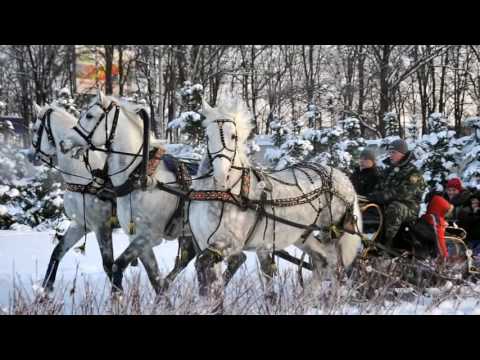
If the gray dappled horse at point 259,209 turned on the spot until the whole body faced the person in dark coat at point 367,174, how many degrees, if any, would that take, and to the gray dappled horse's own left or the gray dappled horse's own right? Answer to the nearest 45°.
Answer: approximately 180°

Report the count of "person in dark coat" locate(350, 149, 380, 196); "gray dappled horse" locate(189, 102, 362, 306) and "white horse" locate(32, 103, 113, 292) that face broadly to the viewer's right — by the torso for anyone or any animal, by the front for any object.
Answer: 0

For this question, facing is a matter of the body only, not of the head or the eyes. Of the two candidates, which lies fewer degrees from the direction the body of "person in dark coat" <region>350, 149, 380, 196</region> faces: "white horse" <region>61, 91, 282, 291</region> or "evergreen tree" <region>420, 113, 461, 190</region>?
the white horse

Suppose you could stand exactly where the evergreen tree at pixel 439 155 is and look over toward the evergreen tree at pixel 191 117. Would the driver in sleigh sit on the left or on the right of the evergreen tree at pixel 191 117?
left

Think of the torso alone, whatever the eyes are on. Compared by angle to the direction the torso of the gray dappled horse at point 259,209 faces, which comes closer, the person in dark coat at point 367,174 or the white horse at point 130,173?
the white horse

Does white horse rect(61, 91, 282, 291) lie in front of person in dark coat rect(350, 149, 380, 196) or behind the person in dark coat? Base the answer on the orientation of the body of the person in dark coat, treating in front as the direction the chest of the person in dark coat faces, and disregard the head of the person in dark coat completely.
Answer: in front

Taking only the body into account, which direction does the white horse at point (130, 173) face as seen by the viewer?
to the viewer's left

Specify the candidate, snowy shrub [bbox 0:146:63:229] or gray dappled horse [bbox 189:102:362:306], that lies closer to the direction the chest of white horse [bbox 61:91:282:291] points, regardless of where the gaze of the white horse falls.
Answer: the snowy shrub

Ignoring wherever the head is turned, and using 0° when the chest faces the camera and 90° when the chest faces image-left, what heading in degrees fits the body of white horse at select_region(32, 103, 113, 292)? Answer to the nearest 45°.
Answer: approximately 45°

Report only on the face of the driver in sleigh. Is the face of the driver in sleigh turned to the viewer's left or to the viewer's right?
to the viewer's left

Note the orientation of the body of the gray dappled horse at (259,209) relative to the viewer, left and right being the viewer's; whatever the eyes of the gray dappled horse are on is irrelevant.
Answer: facing the viewer and to the left of the viewer

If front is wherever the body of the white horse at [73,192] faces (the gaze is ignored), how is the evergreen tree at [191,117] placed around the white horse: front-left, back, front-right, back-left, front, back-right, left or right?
back

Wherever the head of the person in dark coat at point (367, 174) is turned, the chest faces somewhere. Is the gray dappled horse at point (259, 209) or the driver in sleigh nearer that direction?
the gray dappled horse
